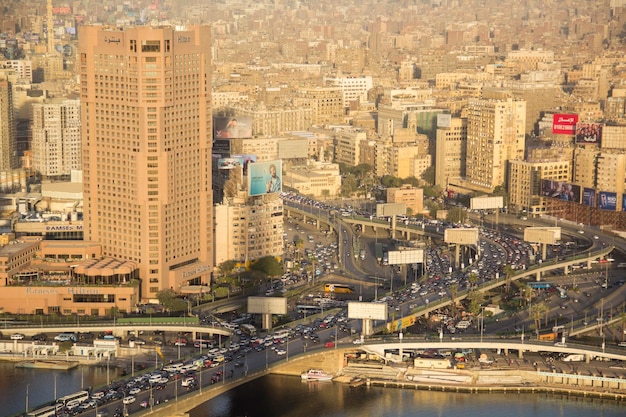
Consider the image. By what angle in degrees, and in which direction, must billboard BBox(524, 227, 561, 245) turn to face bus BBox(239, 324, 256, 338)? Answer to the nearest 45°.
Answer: approximately 45° to its right

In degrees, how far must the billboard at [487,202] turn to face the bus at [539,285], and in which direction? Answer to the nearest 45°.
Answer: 0° — it already faces it

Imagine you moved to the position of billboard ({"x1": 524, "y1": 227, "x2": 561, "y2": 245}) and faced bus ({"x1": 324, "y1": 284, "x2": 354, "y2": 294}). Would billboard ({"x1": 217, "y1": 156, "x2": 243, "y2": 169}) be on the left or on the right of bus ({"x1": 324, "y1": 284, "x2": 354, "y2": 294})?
right

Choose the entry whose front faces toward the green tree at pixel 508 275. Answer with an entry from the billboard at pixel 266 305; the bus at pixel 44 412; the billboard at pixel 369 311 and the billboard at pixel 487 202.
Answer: the billboard at pixel 487 202

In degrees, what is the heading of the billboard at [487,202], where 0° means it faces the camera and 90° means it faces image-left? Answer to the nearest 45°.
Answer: approximately 0°

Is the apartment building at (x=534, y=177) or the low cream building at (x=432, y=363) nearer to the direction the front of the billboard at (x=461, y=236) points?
the low cream building at (x=432, y=363)

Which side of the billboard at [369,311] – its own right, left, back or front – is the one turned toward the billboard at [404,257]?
back

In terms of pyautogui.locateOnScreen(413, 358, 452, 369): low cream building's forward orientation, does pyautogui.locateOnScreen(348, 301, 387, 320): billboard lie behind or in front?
behind
